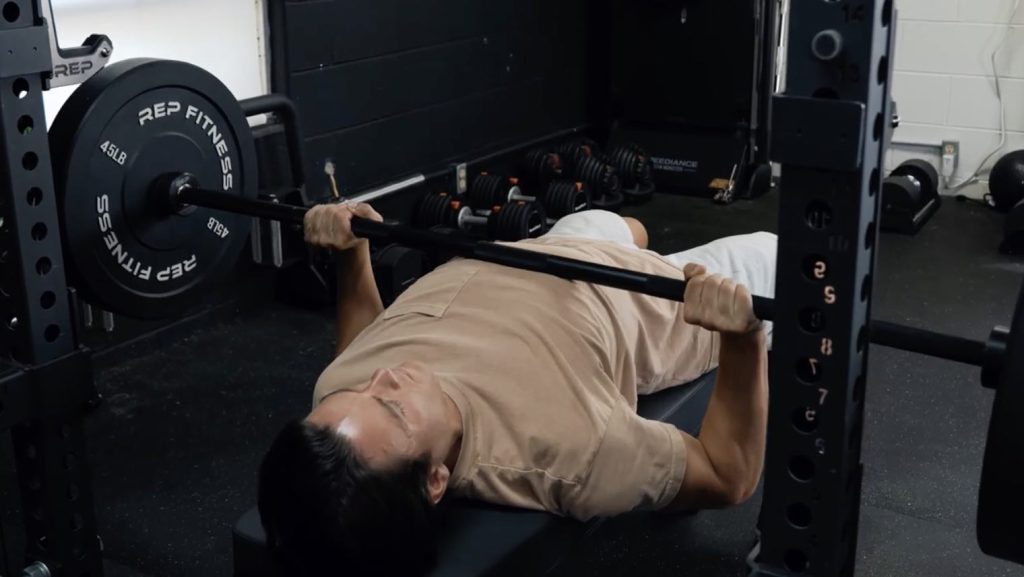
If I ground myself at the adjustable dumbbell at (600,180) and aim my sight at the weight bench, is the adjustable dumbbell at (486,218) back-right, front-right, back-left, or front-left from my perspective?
front-right

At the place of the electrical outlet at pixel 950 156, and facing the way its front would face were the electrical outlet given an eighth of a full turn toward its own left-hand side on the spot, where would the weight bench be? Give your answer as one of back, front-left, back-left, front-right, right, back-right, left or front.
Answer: front-right

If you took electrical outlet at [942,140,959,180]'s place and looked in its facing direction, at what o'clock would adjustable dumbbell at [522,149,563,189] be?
The adjustable dumbbell is roughly at 2 o'clock from the electrical outlet.

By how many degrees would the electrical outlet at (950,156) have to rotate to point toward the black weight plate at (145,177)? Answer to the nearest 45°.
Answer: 0° — it already faces it

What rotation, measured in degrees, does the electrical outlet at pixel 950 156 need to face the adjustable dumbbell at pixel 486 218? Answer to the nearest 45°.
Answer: approximately 45° to its right

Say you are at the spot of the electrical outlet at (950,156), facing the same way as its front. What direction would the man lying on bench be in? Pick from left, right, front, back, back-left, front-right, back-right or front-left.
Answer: front

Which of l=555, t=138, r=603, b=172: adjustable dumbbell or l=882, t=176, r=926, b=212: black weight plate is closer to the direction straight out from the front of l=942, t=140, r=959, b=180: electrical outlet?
the black weight plate

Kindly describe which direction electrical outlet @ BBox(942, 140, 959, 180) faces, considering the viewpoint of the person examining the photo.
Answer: facing the viewer

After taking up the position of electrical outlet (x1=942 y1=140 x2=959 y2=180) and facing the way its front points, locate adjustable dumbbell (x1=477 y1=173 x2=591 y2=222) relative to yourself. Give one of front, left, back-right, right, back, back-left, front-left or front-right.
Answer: front-right

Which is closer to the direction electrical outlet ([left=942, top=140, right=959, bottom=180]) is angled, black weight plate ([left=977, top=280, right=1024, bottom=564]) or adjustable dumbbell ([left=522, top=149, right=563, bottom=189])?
the black weight plate
